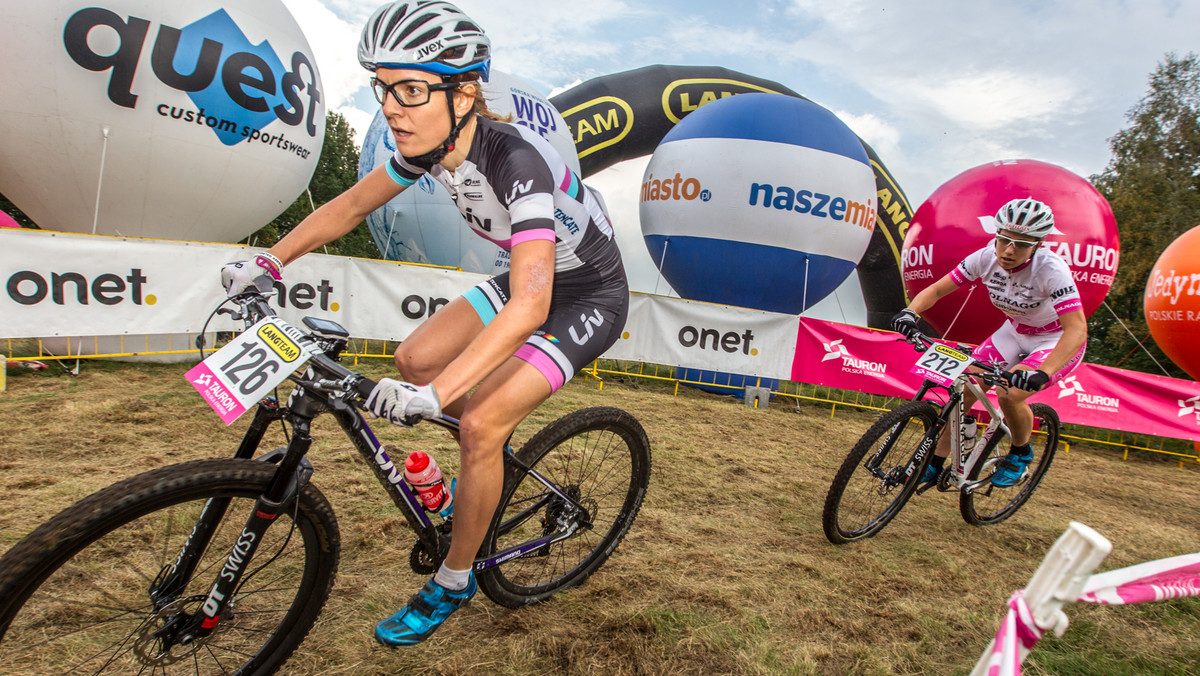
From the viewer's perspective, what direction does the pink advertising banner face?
toward the camera

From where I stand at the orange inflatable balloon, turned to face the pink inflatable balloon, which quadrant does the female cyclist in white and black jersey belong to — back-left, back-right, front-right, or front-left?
front-left

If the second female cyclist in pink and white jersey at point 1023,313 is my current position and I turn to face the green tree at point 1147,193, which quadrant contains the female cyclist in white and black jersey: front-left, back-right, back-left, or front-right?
back-left

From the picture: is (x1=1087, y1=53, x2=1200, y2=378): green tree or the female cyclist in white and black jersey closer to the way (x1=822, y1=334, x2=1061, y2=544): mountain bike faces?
the female cyclist in white and black jersey

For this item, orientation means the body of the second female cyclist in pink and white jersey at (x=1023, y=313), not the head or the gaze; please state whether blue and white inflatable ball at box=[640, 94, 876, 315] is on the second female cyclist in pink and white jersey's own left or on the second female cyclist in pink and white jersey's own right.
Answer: on the second female cyclist in pink and white jersey's own right

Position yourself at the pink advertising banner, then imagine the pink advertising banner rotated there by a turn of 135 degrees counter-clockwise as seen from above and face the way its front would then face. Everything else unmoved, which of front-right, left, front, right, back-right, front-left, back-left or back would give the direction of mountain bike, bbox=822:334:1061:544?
back-right

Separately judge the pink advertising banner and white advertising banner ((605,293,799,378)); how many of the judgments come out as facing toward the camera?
2

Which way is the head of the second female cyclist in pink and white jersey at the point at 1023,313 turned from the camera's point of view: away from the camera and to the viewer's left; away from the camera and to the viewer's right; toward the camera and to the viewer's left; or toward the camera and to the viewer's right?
toward the camera and to the viewer's left

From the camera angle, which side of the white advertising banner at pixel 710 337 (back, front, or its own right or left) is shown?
front

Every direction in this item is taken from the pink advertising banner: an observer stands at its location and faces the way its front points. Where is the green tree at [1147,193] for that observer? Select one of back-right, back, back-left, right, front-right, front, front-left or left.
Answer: back

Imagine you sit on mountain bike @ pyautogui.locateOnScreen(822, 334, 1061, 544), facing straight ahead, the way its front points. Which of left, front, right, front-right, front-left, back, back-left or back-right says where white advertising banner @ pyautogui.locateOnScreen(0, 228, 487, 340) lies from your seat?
front-right

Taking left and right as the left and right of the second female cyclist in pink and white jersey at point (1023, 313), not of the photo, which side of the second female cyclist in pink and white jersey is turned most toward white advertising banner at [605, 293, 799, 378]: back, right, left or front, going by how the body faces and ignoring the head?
right

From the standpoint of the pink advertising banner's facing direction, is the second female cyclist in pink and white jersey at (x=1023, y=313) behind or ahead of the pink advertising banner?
ahead

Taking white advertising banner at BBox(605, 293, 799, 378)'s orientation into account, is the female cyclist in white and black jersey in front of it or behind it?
in front

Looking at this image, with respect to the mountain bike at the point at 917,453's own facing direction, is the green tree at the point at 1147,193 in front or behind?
behind

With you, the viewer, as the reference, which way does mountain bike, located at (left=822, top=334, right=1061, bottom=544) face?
facing the viewer and to the left of the viewer
